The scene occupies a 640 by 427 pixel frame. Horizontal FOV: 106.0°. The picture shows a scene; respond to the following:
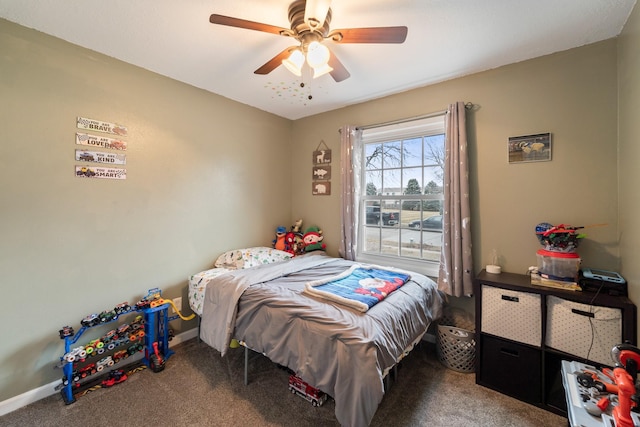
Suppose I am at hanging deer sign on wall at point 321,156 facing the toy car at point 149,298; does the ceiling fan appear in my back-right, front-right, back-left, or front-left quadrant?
front-left

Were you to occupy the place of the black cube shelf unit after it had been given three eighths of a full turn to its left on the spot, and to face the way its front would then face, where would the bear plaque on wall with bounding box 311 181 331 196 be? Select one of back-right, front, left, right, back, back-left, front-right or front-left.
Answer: back

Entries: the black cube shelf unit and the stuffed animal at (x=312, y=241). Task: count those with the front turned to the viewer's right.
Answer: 0

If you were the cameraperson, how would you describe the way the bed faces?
facing the viewer and to the right of the viewer

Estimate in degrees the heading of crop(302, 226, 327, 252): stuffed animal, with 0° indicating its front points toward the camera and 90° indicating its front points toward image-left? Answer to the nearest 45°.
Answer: approximately 0°

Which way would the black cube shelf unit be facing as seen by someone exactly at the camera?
facing the viewer and to the left of the viewer

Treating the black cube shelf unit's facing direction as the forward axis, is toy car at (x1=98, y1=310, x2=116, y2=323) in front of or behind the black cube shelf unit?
in front

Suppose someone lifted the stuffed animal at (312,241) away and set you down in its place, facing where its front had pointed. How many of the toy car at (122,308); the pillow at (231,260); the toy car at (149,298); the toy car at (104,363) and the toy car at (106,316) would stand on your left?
0

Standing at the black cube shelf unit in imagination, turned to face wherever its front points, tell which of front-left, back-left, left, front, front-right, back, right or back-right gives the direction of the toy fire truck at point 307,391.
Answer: front

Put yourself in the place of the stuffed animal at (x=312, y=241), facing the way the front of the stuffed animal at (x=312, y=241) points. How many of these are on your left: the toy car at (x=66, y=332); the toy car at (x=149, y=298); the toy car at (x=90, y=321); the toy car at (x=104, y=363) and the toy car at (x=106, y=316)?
0

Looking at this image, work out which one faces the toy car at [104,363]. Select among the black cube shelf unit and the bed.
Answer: the black cube shelf unit

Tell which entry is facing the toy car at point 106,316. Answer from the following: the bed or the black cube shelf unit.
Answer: the black cube shelf unit

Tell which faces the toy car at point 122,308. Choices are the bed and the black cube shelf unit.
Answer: the black cube shelf unit

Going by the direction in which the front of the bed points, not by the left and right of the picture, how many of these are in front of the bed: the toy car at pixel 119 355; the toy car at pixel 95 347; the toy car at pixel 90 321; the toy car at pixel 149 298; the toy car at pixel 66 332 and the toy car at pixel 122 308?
0
